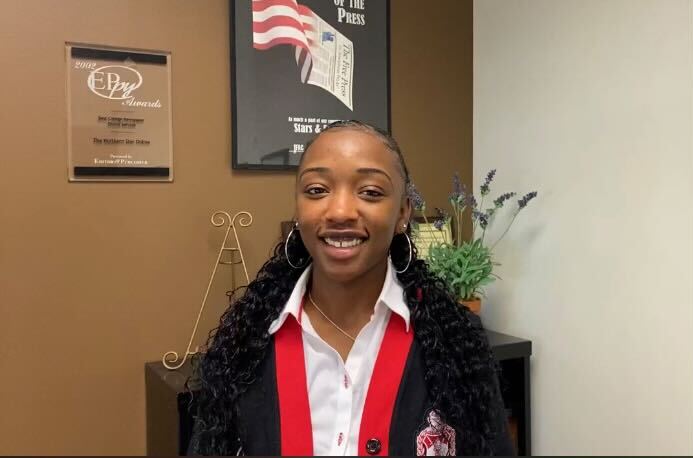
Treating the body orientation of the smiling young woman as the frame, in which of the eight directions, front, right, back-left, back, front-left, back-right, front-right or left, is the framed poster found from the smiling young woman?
back

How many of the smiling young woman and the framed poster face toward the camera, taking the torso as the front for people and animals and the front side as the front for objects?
2

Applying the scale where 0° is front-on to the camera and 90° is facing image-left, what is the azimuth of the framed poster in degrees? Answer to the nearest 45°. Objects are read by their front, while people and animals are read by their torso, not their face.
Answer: approximately 0°

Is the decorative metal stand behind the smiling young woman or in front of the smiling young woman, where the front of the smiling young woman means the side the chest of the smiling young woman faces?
behind
